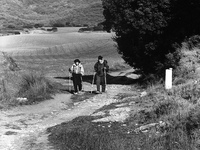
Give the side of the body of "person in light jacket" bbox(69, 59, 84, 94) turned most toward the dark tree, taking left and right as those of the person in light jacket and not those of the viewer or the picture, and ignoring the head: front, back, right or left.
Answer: left

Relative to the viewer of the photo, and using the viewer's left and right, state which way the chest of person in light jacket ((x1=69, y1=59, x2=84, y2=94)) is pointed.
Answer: facing the viewer

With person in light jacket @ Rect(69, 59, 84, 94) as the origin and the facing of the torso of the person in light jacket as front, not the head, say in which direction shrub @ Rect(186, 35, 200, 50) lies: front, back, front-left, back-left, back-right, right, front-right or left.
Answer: left
